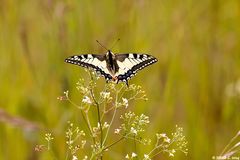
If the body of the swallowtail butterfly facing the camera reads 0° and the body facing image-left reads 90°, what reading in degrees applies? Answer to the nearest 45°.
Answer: approximately 180°
